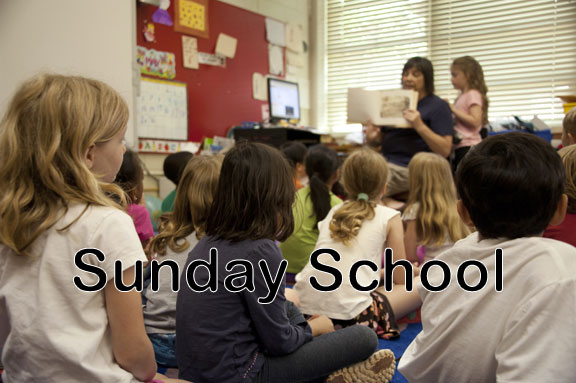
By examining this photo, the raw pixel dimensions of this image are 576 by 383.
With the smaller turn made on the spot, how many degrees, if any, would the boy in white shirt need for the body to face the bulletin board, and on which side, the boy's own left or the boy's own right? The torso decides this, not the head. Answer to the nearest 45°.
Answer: approximately 45° to the boy's own left

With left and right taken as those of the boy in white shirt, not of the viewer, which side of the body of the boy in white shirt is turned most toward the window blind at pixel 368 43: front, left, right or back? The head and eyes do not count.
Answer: front

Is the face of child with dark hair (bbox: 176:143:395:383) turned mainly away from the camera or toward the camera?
away from the camera

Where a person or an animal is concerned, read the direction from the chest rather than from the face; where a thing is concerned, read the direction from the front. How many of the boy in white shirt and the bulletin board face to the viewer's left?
0

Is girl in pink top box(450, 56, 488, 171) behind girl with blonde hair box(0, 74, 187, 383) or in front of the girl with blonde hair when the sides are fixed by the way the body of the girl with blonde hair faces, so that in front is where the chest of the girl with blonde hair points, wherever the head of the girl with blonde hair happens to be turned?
in front

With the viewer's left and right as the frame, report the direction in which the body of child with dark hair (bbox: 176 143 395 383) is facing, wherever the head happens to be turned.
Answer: facing away from the viewer and to the right of the viewer

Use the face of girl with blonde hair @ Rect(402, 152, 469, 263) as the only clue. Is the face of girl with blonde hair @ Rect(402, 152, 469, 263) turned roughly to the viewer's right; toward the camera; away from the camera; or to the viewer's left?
away from the camera

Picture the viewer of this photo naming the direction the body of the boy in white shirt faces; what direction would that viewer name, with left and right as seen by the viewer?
facing away from the viewer

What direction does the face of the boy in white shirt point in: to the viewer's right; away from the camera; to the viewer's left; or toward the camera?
away from the camera

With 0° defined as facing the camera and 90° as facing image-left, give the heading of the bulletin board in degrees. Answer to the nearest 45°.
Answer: approximately 315°

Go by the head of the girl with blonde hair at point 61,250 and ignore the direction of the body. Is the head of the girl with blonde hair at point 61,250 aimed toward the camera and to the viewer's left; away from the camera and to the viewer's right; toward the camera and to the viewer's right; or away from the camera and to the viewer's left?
away from the camera and to the viewer's right

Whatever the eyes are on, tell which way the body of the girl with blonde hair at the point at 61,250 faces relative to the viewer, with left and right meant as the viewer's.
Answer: facing away from the viewer and to the right of the viewer

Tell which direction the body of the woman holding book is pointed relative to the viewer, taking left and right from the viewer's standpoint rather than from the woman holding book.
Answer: facing the viewer and to the left of the viewer
